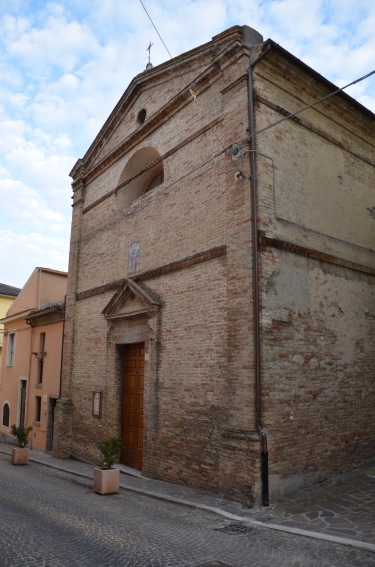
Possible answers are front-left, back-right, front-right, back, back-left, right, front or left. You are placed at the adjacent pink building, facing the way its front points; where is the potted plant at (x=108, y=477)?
front-left

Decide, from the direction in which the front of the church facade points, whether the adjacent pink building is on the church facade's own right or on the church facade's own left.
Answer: on the church facade's own right

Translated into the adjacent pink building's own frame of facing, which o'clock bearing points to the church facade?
The church facade is roughly at 10 o'clock from the adjacent pink building.

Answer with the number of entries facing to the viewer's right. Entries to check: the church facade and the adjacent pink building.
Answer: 0

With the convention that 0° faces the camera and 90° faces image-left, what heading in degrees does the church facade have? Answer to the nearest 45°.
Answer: approximately 45°

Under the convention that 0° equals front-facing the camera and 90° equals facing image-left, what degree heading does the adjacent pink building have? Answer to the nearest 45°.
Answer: approximately 45°
